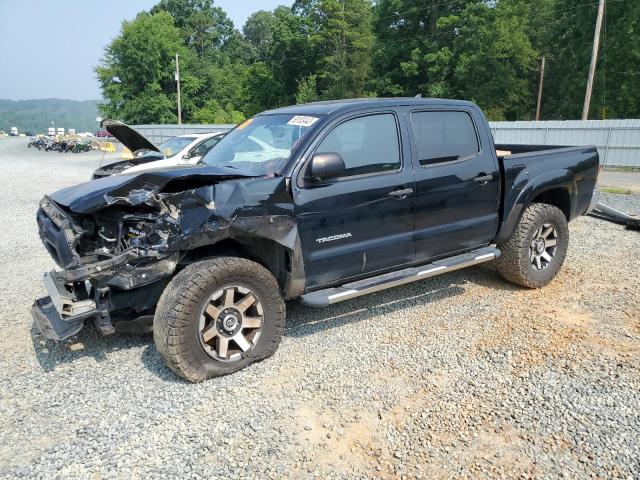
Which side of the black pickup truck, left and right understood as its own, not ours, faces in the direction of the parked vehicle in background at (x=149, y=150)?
right

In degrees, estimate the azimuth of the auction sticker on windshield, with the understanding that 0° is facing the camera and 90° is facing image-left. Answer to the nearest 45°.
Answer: approximately 45°

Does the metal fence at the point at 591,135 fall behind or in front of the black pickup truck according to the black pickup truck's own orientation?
behind

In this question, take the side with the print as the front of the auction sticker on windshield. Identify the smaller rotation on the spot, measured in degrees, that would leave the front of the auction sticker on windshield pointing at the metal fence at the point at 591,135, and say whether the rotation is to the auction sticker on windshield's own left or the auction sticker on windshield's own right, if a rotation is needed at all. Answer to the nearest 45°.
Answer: approximately 180°

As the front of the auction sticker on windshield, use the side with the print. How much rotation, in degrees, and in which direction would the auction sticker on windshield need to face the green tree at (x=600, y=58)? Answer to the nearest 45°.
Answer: approximately 180°

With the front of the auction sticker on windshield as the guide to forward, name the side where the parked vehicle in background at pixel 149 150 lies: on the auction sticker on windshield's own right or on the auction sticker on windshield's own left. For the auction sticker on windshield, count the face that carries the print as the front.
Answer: on the auction sticker on windshield's own right

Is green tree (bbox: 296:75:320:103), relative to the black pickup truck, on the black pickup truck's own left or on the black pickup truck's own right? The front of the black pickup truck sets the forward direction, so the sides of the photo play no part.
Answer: on the black pickup truck's own right

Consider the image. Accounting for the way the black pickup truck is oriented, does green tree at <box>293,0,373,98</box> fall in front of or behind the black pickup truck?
behind

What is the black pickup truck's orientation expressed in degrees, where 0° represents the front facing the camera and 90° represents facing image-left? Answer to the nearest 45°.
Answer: approximately 45°
